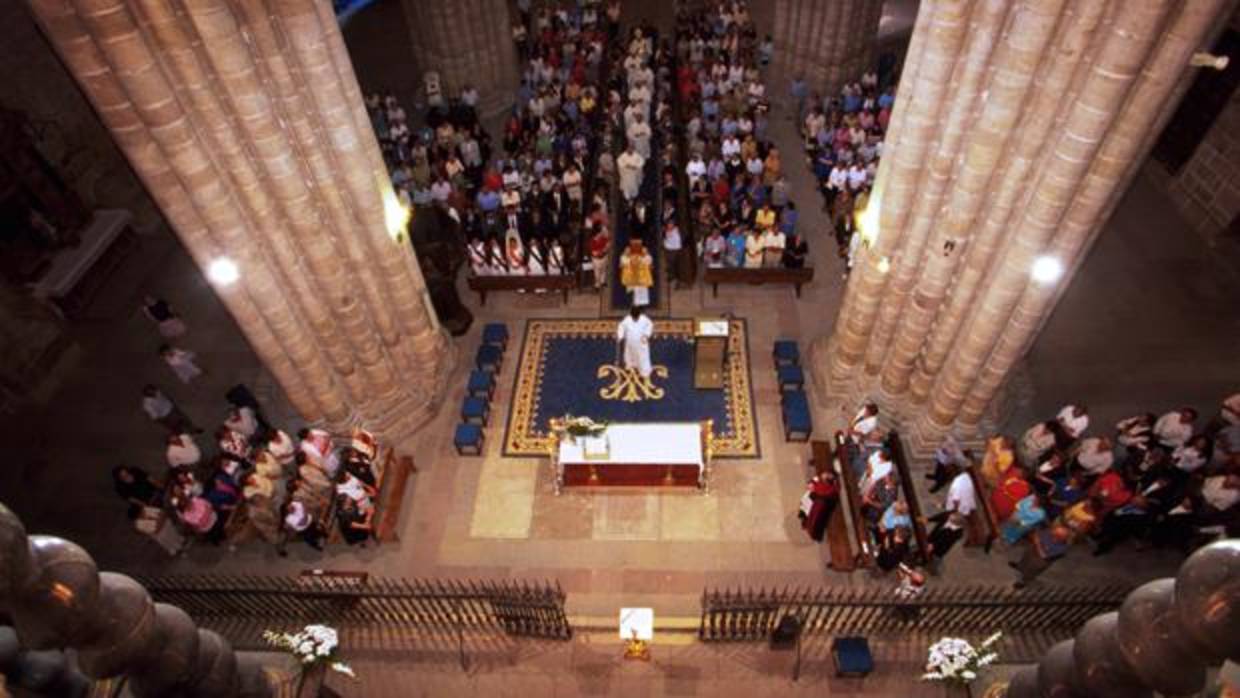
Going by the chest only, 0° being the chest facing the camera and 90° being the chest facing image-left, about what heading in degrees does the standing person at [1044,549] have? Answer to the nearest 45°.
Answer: approximately 90°

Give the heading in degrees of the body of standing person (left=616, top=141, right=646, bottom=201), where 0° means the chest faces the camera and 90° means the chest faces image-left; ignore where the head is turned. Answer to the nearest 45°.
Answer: approximately 0°
